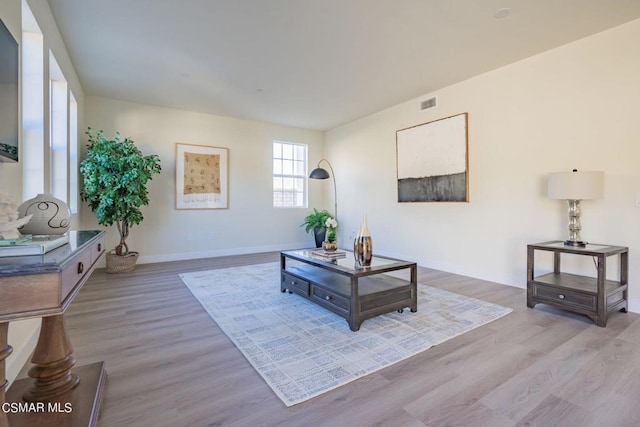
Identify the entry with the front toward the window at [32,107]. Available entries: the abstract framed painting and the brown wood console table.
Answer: the abstract framed painting

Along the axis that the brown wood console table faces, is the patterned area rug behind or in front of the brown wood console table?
in front

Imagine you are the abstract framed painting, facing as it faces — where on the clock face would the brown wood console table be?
The brown wood console table is roughly at 11 o'clock from the abstract framed painting.

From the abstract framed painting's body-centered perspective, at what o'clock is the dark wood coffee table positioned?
The dark wood coffee table is roughly at 11 o'clock from the abstract framed painting.

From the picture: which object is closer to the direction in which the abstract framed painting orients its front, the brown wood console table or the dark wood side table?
the brown wood console table

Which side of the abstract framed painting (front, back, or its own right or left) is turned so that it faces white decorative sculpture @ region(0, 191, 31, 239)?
front

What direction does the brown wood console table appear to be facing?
to the viewer's right

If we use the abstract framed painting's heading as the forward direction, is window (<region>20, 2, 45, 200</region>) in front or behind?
in front

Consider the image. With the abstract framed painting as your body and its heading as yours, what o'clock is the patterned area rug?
The patterned area rug is roughly at 11 o'clock from the abstract framed painting.

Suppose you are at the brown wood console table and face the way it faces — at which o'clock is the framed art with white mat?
The framed art with white mat is roughly at 10 o'clock from the brown wood console table.

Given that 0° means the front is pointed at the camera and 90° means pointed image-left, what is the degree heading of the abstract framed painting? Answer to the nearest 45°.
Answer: approximately 45°

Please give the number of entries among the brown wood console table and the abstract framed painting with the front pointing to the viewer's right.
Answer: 1

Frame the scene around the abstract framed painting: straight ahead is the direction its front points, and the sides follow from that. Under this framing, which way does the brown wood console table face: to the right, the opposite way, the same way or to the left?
the opposite way

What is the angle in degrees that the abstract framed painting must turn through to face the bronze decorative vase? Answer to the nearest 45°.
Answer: approximately 45° to its left
